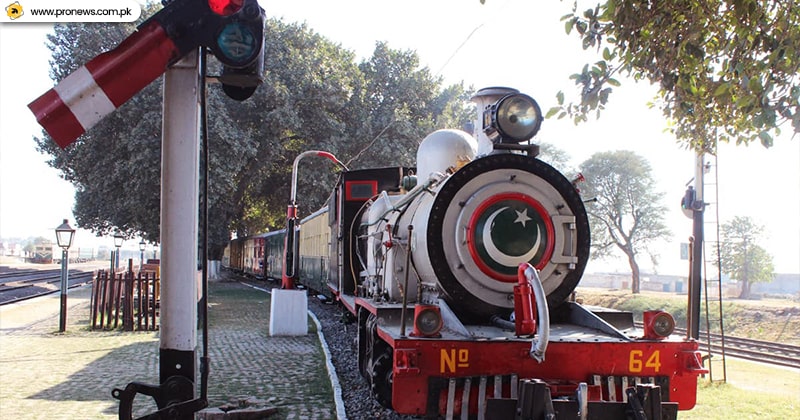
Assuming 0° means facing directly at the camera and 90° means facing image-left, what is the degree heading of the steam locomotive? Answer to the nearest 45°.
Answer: approximately 315°

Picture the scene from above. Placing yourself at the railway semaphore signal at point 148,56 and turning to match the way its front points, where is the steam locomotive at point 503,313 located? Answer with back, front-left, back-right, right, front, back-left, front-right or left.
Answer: back-left

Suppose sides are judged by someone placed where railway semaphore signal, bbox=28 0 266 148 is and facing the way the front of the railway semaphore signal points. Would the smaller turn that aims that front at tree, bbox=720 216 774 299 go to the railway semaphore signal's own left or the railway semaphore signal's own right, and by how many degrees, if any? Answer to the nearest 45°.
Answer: approximately 135° to the railway semaphore signal's own left

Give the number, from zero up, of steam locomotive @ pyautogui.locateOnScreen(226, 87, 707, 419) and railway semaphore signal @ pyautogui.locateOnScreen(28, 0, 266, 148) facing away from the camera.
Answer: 0

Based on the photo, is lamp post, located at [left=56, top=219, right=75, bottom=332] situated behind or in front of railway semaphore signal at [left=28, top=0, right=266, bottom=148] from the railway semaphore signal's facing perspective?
behind

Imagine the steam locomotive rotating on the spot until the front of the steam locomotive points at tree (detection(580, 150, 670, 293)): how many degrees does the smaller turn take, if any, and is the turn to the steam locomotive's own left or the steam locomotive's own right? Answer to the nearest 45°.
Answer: approximately 135° to the steam locomotive's own left

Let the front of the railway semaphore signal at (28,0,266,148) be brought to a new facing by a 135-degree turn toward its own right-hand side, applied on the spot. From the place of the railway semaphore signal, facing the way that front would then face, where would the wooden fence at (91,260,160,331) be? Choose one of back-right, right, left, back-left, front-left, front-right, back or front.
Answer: front-right

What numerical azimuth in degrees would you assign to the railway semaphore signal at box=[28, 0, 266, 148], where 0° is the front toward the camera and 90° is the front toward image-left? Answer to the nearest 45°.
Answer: approximately 0°
